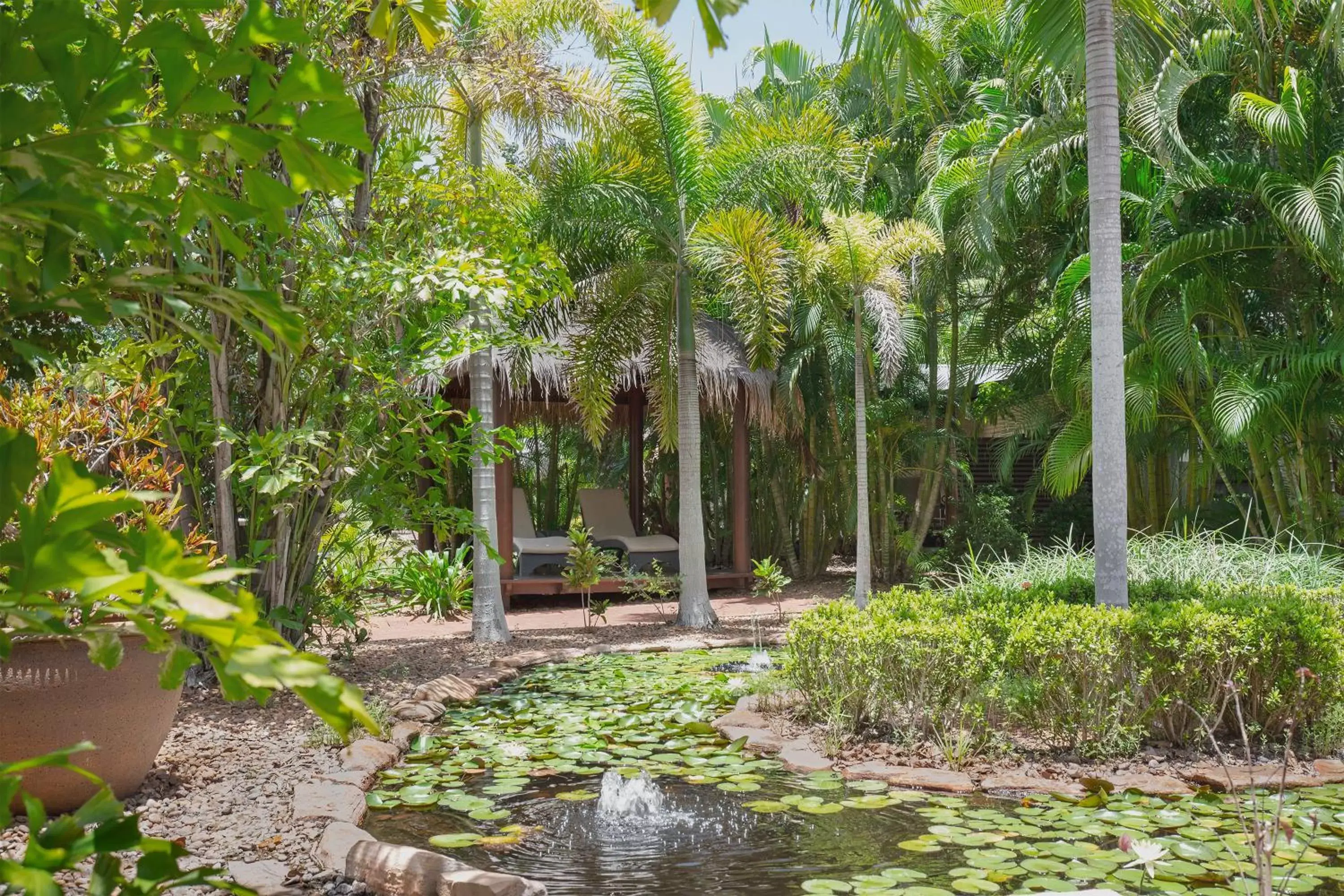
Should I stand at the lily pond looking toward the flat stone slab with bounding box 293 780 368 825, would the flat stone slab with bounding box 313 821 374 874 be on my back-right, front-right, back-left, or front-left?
front-left

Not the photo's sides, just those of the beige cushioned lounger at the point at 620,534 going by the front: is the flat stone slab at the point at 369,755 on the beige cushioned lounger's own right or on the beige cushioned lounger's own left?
on the beige cushioned lounger's own right

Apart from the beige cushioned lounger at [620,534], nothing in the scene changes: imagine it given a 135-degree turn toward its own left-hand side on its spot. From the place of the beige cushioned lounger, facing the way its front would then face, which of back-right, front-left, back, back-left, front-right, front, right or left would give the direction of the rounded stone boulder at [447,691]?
back

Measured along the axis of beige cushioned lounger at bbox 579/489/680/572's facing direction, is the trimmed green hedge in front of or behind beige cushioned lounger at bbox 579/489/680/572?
in front

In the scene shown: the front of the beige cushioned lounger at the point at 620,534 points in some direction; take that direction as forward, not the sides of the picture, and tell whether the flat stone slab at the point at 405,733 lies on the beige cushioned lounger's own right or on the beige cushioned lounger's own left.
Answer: on the beige cushioned lounger's own right

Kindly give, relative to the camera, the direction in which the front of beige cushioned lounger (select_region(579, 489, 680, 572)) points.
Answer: facing the viewer and to the right of the viewer

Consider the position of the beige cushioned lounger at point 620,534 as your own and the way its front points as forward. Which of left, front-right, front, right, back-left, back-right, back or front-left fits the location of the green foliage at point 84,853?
front-right

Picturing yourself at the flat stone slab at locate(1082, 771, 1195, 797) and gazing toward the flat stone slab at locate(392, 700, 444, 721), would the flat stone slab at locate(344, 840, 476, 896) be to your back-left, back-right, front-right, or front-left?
front-left

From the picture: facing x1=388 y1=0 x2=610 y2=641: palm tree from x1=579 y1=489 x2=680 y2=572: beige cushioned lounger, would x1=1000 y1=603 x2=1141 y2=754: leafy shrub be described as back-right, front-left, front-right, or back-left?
front-left

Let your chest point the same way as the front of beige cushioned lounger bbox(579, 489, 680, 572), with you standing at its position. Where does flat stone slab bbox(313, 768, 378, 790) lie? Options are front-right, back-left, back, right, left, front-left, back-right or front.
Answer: front-right

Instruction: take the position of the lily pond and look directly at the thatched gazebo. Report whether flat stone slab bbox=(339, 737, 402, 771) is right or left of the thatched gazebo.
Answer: left

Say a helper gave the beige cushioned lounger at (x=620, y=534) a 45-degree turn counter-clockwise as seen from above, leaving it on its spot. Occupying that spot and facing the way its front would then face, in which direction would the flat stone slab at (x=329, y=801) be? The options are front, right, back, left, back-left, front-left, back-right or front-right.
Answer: right

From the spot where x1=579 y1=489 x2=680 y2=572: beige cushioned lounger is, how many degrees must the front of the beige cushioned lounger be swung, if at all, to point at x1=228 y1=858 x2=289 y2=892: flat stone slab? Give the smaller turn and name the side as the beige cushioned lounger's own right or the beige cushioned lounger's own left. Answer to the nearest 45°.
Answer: approximately 45° to the beige cushioned lounger's own right

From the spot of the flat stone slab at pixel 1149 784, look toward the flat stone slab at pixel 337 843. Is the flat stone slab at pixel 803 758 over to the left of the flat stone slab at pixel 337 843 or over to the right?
right

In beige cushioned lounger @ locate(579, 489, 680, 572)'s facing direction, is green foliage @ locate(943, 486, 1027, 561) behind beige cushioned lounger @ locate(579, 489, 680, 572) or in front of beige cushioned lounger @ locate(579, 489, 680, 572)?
in front
